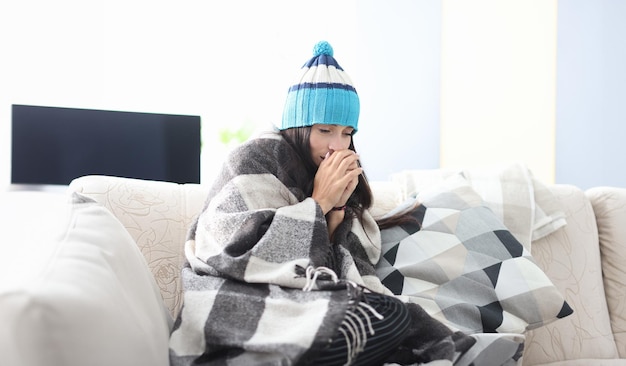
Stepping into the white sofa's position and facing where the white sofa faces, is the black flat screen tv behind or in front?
behind

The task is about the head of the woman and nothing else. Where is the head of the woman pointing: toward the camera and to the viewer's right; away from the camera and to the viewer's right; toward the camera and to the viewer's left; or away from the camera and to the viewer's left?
toward the camera and to the viewer's right

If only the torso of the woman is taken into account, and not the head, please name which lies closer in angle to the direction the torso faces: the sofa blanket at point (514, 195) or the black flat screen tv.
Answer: the sofa blanket

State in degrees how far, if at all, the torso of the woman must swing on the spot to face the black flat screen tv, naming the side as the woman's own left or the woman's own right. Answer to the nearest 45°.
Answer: approximately 180°

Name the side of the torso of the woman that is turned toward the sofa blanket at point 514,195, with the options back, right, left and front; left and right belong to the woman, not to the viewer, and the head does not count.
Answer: left

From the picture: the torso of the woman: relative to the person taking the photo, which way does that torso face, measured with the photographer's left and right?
facing the viewer and to the right of the viewer
